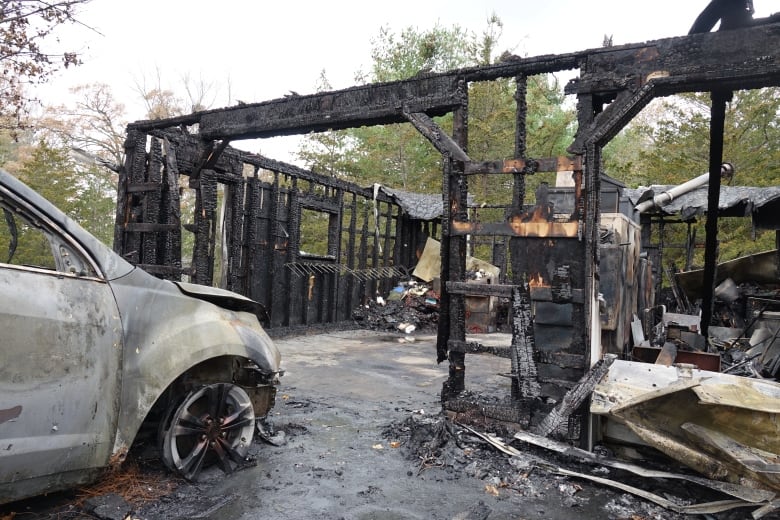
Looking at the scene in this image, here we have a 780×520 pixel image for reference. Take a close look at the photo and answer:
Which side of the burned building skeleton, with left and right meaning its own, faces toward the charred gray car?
front

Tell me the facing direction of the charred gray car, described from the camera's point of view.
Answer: facing away from the viewer and to the right of the viewer

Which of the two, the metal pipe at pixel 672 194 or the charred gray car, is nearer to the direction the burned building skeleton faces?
the charred gray car

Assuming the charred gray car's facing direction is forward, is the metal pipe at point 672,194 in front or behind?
in front

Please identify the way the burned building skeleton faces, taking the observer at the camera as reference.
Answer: facing the viewer and to the left of the viewer
